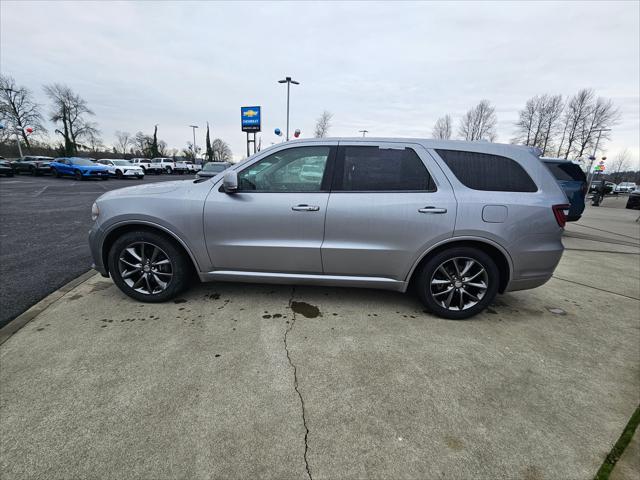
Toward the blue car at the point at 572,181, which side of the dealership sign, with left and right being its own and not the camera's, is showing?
front

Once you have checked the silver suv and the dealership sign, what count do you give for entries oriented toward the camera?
1

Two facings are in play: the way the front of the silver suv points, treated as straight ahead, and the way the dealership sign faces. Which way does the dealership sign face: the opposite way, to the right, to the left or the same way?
to the left

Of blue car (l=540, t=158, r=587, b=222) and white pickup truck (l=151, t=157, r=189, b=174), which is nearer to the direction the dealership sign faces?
the blue car

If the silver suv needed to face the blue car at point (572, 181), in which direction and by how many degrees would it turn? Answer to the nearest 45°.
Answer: approximately 135° to its right

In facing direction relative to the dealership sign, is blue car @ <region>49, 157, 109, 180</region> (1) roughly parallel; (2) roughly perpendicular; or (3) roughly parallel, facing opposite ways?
roughly perpendicular

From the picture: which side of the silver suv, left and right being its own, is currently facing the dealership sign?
right

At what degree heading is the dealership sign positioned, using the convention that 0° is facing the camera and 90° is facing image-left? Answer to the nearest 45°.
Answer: approximately 0°

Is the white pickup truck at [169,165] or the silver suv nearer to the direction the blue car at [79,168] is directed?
the silver suv

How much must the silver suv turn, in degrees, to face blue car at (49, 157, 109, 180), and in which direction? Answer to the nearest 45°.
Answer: approximately 45° to its right

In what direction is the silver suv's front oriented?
to the viewer's left
